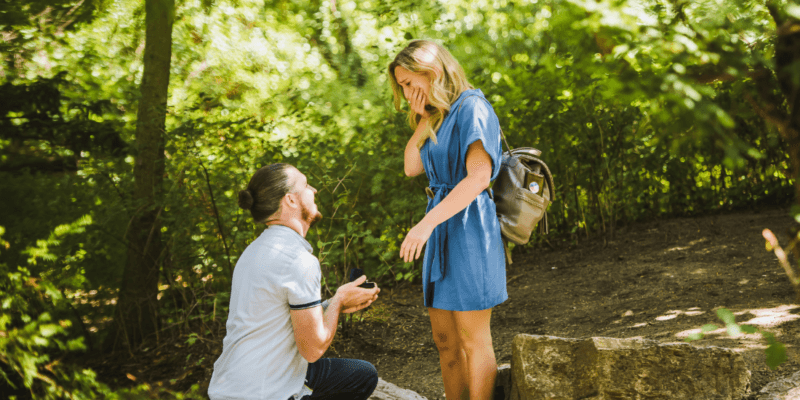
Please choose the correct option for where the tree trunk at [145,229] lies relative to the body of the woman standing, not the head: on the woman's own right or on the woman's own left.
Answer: on the woman's own right

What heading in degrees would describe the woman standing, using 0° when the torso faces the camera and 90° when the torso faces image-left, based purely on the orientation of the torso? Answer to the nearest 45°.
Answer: approximately 45°

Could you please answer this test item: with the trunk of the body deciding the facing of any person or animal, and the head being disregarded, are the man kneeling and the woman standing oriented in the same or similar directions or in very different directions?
very different directions

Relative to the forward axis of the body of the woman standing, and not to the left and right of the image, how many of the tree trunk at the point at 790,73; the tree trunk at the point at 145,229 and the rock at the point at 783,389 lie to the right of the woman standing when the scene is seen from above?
1

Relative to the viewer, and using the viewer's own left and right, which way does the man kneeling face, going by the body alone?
facing away from the viewer and to the right of the viewer
